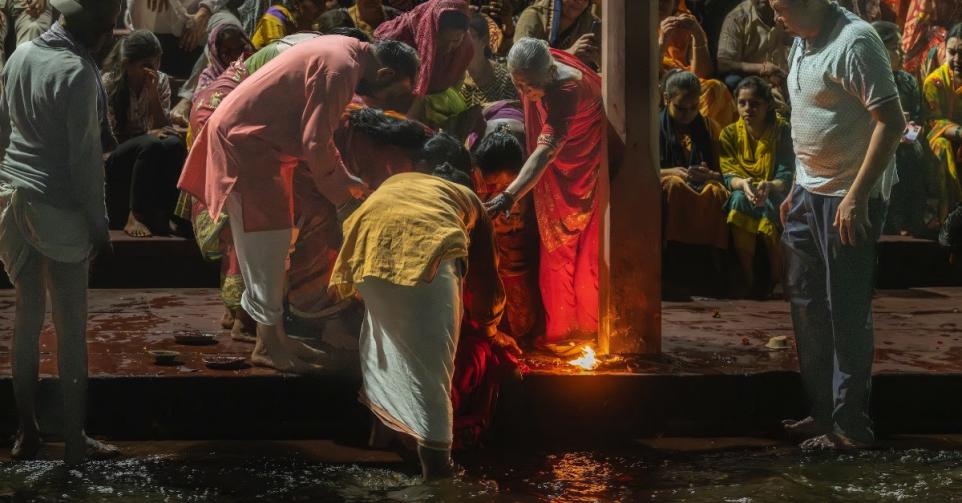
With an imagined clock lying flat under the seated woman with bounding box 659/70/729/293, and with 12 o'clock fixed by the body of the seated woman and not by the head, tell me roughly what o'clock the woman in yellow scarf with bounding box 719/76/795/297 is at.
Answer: The woman in yellow scarf is roughly at 8 o'clock from the seated woman.

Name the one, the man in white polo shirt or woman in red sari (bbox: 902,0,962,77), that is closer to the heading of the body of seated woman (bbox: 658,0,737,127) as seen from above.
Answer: the man in white polo shirt

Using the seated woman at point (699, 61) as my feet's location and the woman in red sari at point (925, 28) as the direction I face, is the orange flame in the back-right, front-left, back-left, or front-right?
back-right

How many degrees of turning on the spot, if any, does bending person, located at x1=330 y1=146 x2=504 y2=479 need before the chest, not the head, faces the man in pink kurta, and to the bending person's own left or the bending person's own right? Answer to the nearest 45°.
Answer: approximately 90° to the bending person's own left

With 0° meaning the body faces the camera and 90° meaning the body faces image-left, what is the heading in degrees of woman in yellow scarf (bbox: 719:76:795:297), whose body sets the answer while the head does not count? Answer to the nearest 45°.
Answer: approximately 0°

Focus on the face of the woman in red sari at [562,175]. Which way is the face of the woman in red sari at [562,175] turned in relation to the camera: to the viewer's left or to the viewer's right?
to the viewer's left

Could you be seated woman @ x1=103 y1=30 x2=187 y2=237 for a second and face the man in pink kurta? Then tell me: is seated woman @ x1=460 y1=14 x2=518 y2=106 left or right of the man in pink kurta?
left

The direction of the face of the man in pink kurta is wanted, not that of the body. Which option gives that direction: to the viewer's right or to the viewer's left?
to the viewer's right

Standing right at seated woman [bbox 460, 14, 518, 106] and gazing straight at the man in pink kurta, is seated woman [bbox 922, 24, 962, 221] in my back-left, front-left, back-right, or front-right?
back-left
